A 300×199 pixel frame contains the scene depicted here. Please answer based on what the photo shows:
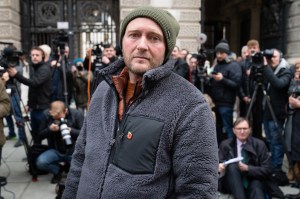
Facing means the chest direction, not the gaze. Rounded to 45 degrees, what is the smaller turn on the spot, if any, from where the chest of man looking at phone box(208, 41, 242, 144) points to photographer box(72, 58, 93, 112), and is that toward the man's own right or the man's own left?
approximately 45° to the man's own right

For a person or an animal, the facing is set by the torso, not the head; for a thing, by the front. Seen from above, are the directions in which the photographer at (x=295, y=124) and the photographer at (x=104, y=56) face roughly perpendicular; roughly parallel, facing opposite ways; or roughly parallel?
roughly perpendicular

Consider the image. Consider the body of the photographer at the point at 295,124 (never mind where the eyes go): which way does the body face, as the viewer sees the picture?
to the viewer's left

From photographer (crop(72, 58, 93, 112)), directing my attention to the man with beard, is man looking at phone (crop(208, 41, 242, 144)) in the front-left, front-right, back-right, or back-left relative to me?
front-left

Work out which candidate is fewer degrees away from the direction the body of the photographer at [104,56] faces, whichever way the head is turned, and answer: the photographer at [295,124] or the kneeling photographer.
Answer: the kneeling photographer

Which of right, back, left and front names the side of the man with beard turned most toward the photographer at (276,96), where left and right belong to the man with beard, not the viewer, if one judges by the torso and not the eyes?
back

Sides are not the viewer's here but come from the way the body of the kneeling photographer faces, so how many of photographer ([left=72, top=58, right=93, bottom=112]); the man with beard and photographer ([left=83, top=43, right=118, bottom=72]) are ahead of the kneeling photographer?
1

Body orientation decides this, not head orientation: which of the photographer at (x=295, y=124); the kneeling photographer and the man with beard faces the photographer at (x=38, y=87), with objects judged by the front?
the photographer at (x=295, y=124)

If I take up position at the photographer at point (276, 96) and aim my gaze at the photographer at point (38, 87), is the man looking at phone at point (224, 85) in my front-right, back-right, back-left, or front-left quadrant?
front-right

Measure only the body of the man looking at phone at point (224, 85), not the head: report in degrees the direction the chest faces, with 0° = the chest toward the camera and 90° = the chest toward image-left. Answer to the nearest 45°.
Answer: approximately 45°

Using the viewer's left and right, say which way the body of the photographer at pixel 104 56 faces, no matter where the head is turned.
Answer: facing the viewer and to the left of the viewer

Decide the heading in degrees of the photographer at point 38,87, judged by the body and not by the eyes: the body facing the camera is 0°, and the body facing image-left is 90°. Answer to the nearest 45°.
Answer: approximately 45°

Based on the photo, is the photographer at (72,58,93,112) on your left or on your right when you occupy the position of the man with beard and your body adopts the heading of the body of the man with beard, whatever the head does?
on your right

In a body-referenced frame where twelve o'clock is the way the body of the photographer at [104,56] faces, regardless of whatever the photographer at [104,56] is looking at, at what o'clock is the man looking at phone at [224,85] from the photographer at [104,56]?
the man looking at phone at [224,85] is roughly at 8 o'clock from the photographer at [104,56].
